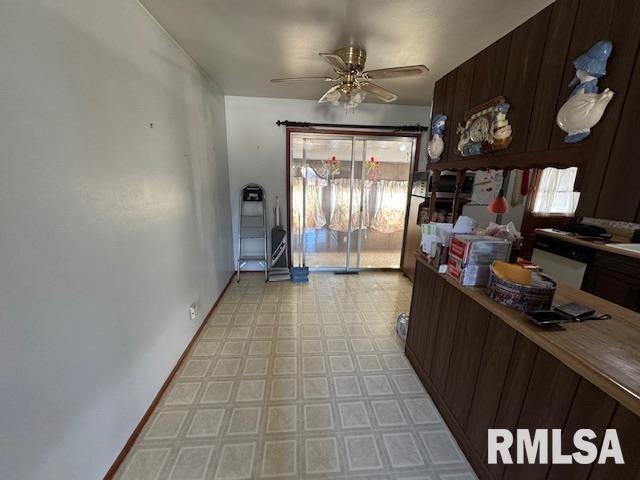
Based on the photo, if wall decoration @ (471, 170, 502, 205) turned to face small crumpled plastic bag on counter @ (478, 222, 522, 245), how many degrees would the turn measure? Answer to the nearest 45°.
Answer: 0° — it already faces it

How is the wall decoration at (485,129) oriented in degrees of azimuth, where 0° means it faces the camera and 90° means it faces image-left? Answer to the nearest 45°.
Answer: approximately 45°
